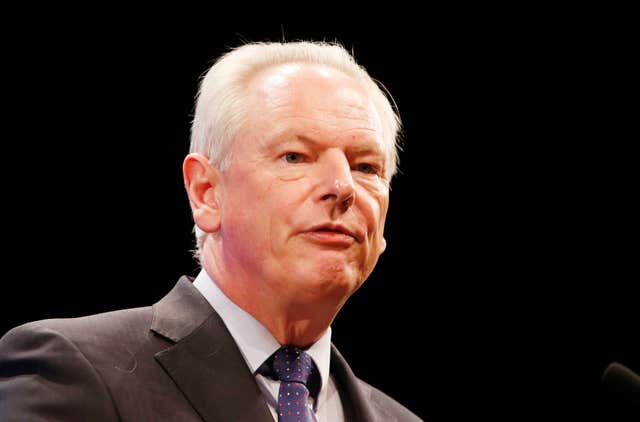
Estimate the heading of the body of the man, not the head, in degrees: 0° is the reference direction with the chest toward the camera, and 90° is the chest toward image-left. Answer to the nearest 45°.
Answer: approximately 315°

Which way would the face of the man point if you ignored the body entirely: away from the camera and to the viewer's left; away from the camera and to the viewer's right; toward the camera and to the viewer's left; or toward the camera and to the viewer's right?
toward the camera and to the viewer's right
